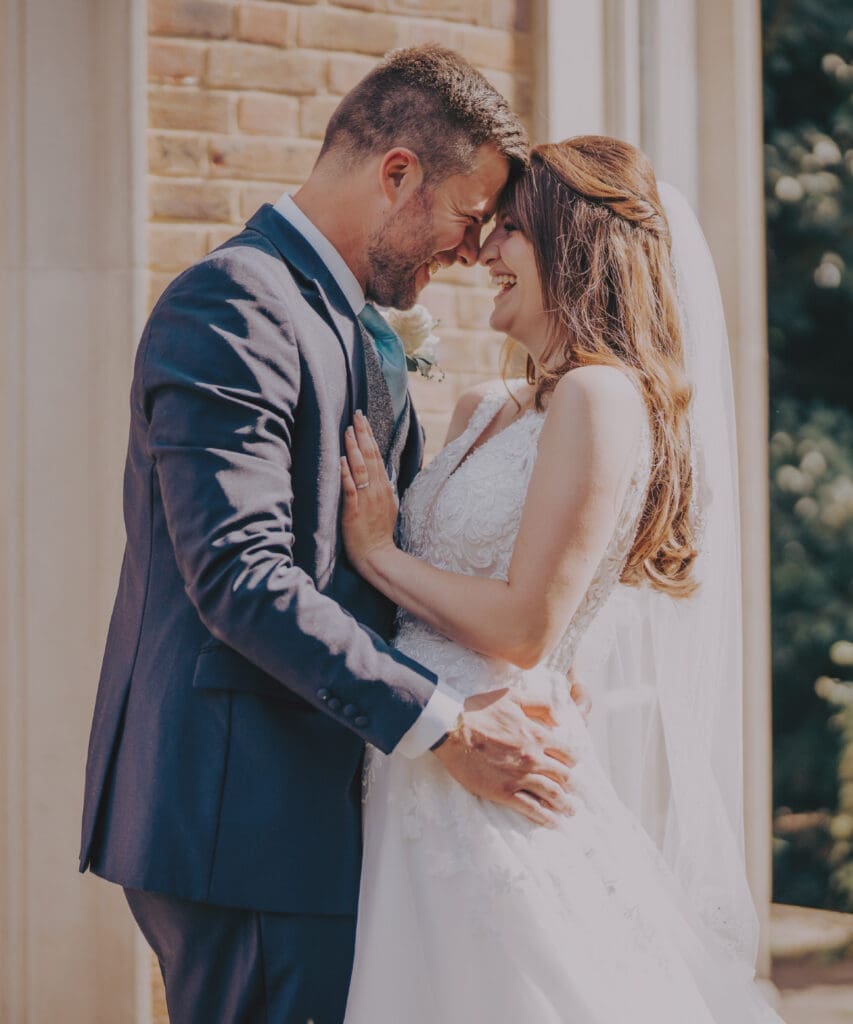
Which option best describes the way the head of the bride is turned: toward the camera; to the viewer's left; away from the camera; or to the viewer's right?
to the viewer's left

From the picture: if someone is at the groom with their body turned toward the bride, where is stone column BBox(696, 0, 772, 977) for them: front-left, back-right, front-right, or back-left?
front-left

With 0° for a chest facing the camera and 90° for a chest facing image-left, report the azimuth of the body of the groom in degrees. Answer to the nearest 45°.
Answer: approximately 270°

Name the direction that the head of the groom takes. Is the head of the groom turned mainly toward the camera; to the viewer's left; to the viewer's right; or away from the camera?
to the viewer's right

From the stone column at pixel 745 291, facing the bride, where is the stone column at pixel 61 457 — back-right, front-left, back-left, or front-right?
front-right

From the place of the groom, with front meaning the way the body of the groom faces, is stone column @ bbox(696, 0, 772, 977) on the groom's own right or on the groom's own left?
on the groom's own left
